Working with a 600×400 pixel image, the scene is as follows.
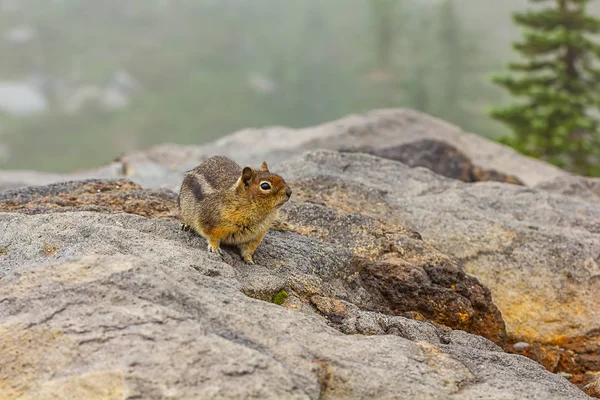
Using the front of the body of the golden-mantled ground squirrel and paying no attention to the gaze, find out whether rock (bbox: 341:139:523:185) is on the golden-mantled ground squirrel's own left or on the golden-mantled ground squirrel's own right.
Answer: on the golden-mantled ground squirrel's own left

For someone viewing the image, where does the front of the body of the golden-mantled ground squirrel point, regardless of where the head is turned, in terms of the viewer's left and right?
facing the viewer and to the right of the viewer

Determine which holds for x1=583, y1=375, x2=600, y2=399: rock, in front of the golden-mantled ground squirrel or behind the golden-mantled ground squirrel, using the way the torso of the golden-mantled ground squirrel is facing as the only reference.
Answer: in front

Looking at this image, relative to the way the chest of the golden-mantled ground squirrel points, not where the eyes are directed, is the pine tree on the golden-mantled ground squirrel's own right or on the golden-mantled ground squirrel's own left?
on the golden-mantled ground squirrel's own left

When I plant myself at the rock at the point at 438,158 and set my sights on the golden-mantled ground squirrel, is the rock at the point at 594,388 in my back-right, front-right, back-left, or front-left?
front-left
